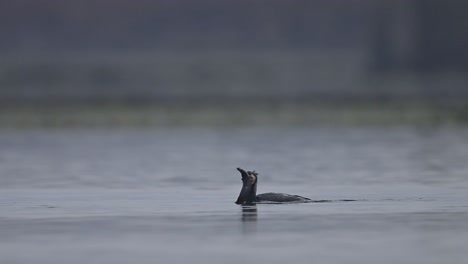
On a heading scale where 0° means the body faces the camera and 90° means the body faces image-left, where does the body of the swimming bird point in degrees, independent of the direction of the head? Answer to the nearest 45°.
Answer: approximately 90°
